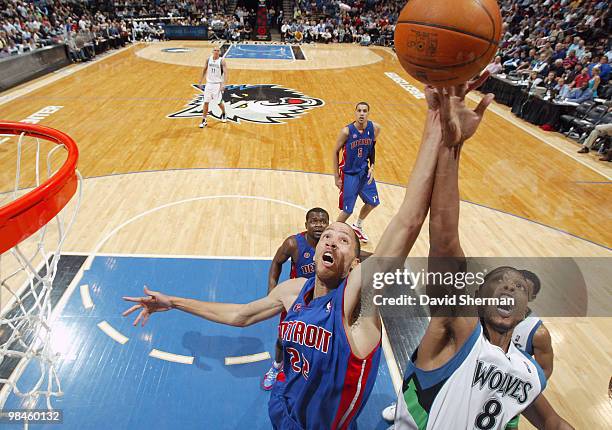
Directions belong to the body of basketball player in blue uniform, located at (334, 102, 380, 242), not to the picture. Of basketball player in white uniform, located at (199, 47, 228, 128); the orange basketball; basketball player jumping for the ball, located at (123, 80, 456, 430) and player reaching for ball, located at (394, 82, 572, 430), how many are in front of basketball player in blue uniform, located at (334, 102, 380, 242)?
3

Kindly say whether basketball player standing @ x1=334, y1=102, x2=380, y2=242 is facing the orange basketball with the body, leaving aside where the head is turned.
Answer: yes

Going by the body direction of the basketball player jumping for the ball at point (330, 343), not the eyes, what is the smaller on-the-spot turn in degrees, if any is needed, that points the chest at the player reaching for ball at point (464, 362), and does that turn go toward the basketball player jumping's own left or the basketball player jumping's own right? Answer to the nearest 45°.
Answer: approximately 135° to the basketball player jumping's own left

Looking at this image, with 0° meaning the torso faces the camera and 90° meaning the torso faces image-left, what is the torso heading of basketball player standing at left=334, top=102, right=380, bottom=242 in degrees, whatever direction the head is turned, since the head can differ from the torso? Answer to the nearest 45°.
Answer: approximately 0°

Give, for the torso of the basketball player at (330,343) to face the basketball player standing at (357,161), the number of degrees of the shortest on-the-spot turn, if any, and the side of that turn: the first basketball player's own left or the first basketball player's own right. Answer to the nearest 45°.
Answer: approximately 135° to the first basketball player's own right

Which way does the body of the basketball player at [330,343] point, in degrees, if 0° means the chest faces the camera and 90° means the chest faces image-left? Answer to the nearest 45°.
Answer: approximately 45°

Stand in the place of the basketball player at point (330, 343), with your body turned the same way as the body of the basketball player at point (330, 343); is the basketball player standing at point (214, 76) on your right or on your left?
on your right

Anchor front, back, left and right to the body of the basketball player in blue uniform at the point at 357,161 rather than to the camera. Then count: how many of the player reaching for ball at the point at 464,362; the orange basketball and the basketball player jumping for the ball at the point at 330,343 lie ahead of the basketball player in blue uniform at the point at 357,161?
3

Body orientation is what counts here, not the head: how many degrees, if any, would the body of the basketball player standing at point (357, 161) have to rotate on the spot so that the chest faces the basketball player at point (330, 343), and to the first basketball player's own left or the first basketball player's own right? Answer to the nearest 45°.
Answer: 0° — they already face them

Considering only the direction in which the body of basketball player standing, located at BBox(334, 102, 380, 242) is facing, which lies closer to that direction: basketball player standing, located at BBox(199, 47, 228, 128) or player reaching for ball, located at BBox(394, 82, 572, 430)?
the player reaching for ball
